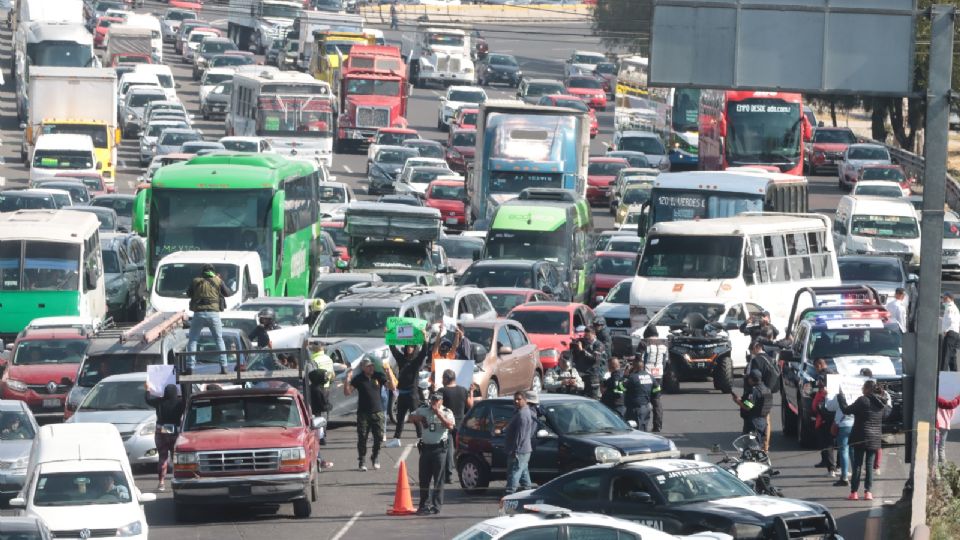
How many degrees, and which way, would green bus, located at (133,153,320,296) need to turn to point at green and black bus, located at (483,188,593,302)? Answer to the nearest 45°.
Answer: approximately 135° to its left

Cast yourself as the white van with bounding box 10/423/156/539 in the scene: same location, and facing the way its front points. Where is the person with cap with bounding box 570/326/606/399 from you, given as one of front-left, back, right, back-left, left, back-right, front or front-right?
back-left

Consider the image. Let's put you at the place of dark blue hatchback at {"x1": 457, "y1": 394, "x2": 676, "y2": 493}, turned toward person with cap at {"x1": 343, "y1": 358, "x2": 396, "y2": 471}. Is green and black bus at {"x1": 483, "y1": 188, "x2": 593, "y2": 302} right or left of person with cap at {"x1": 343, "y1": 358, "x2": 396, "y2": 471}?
right

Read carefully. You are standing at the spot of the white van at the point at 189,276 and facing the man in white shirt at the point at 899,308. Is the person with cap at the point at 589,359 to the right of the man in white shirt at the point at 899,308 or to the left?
right

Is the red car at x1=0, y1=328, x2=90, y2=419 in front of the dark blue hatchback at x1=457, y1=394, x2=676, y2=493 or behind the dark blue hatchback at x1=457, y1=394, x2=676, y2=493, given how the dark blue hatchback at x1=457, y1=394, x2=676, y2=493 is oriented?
behind

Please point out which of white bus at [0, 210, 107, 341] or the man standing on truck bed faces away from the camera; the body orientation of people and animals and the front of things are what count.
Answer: the man standing on truck bed

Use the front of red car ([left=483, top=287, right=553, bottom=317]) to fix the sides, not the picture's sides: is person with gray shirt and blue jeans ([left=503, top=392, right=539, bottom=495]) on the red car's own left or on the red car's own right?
on the red car's own left

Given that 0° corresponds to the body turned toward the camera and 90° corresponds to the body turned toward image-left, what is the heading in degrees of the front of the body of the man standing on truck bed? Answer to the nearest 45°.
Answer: approximately 180°

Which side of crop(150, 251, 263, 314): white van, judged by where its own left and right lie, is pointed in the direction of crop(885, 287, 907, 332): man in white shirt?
left
